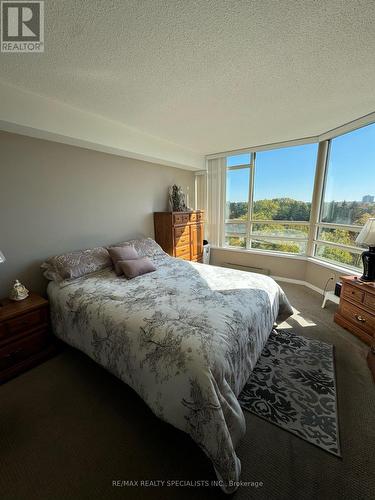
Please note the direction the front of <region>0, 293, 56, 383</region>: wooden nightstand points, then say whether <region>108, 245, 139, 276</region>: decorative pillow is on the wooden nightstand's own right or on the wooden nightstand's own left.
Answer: on the wooden nightstand's own left

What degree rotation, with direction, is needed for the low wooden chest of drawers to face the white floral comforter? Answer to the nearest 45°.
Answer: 0° — it already faces it

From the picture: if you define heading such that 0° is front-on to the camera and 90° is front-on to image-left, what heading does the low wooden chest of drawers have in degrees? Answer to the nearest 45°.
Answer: approximately 45°

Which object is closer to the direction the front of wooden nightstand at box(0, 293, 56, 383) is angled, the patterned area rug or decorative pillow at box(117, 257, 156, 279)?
the patterned area rug

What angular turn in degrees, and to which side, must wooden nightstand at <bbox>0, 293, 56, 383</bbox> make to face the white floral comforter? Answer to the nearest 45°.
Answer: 0° — it already faces it

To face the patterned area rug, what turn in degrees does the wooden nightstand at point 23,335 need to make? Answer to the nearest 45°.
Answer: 0° — it already faces it
